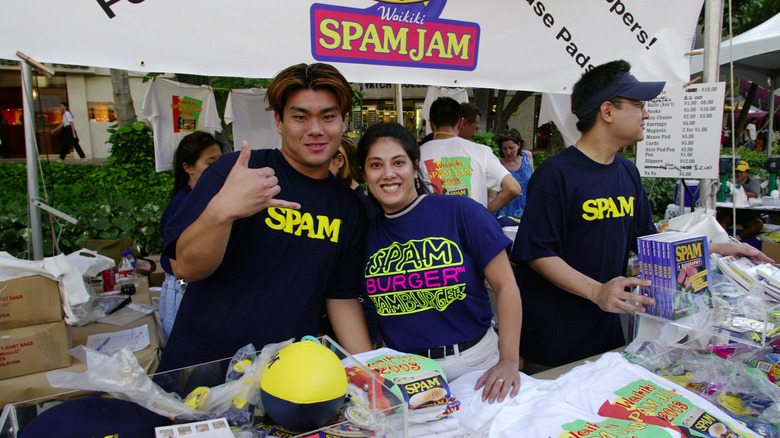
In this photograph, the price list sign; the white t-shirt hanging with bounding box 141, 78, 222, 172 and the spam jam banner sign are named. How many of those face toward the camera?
3

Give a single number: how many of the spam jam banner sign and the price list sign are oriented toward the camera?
2

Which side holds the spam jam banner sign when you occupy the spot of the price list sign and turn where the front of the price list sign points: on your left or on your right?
on your right

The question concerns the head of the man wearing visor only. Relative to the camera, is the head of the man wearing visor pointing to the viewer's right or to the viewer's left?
to the viewer's right

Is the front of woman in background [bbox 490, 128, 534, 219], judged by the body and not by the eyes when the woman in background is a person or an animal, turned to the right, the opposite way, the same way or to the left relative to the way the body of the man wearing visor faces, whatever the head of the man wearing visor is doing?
to the right

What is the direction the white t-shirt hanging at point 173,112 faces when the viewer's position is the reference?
facing the viewer

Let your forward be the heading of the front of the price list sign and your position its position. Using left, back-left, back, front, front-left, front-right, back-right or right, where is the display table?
front-right

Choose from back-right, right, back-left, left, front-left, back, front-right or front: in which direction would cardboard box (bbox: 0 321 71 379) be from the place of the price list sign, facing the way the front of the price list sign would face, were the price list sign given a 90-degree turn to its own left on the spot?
back-right

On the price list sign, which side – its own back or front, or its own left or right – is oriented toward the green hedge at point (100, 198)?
right
